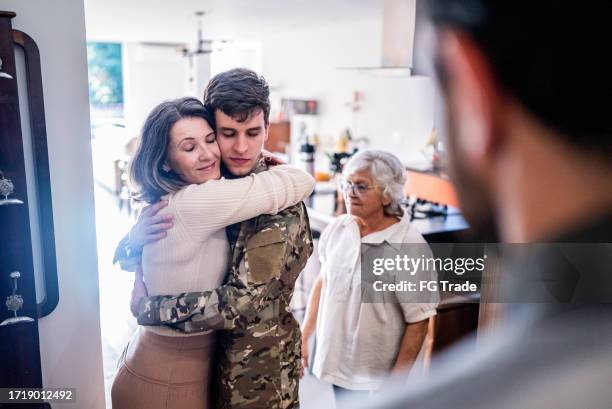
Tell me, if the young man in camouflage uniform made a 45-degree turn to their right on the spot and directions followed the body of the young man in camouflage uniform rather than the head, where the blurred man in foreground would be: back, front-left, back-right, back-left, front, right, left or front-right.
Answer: left

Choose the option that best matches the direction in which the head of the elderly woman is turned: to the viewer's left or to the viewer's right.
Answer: to the viewer's left

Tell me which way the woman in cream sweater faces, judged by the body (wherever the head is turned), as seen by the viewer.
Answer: to the viewer's right

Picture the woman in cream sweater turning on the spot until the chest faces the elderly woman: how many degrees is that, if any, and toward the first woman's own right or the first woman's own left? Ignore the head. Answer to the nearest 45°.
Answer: approximately 45° to the first woman's own left

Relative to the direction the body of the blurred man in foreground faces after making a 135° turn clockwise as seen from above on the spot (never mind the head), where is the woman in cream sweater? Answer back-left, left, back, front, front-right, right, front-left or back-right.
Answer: back-left

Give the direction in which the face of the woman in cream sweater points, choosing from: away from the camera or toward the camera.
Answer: toward the camera

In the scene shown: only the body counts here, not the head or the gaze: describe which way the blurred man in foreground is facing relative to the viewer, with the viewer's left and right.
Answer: facing away from the viewer and to the left of the viewer

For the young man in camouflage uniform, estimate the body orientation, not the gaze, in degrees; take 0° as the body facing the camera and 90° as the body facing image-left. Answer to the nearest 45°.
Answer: approximately 45°

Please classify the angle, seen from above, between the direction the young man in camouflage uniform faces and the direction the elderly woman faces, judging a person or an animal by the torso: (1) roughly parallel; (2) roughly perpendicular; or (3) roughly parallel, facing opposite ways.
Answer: roughly parallel

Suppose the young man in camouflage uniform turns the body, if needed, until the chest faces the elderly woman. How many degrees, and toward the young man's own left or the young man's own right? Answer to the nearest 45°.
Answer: approximately 180°

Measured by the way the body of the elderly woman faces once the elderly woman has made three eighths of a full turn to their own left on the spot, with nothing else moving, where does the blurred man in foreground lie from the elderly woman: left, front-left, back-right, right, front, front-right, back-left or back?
right
